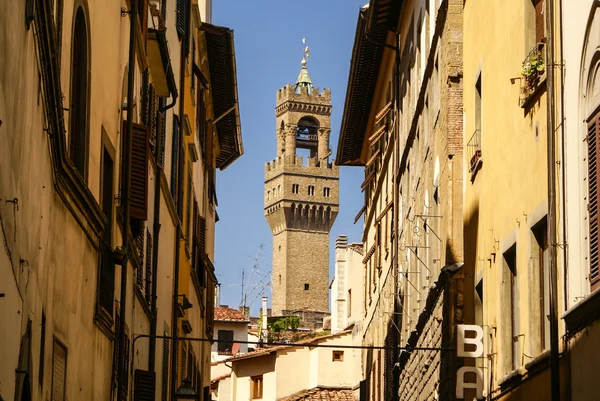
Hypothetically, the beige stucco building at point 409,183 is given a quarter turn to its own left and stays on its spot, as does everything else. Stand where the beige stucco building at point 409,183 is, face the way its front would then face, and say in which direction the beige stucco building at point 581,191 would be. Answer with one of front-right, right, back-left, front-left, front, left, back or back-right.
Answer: front

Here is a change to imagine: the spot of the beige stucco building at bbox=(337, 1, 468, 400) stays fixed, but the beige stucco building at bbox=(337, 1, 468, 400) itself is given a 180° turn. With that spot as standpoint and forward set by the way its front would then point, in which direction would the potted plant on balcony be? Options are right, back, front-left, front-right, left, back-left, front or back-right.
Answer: right

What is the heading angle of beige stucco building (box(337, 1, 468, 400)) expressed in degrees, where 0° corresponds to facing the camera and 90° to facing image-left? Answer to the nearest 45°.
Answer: approximately 90°
